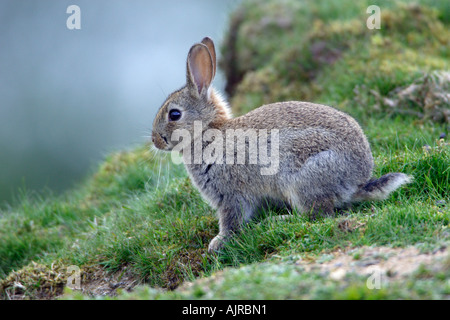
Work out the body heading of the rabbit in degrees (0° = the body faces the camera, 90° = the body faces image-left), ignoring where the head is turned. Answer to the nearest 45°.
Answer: approximately 90°
